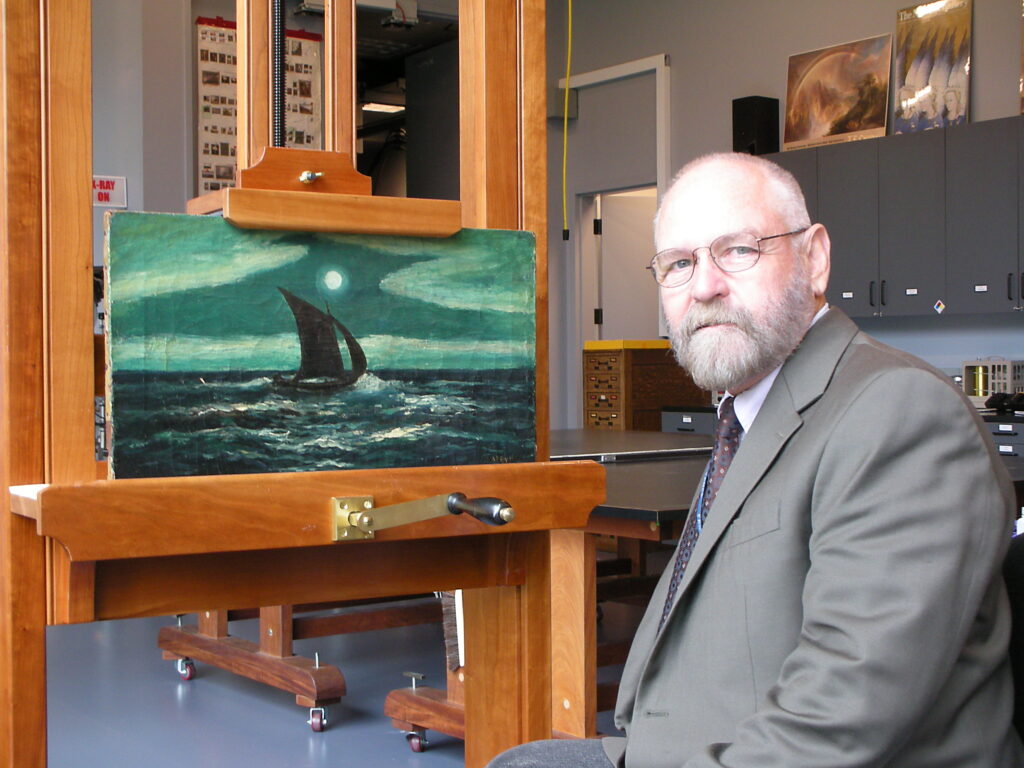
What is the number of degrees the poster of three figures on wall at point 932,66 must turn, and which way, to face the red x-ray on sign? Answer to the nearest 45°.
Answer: approximately 45° to its right

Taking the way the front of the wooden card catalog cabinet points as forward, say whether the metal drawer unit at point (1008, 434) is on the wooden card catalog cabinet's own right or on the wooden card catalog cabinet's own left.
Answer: on the wooden card catalog cabinet's own left

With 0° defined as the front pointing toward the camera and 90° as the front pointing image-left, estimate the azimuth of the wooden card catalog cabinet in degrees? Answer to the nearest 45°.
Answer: approximately 45°

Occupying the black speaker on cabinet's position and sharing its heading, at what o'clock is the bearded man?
The bearded man is roughly at 12 o'clock from the black speaker on cabinet.

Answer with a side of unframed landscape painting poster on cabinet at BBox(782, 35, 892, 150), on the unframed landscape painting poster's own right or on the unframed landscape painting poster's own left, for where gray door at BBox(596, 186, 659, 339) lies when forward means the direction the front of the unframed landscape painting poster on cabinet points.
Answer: on the unframed landscape painting poster's own right

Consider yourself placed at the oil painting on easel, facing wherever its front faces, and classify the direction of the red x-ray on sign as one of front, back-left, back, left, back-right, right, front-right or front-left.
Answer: back

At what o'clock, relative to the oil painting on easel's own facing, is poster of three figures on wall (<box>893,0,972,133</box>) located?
The poster of three figures on wall is roughly at 7 o'clock from the oil painting on easel.
